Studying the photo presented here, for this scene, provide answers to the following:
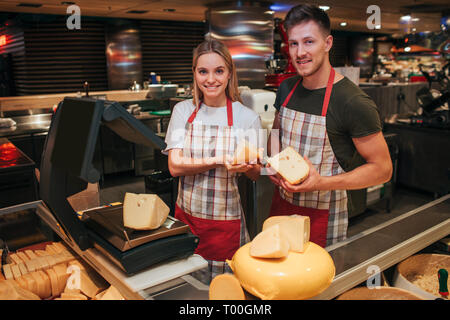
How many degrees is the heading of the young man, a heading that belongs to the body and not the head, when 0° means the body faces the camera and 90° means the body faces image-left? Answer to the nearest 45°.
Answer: approximately 45°

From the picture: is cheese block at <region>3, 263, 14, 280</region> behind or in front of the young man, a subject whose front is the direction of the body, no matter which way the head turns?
in front

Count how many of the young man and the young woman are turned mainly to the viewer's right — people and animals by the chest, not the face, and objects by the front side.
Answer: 0

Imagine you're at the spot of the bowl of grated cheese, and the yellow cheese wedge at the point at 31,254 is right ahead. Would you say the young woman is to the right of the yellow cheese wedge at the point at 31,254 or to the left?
right

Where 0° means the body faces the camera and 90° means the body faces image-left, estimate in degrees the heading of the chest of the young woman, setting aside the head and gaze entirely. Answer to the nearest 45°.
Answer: approximately 0°

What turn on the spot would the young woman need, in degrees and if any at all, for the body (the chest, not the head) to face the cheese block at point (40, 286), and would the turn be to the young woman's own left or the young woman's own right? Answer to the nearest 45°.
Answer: approximately 45° to the young woman's own right
